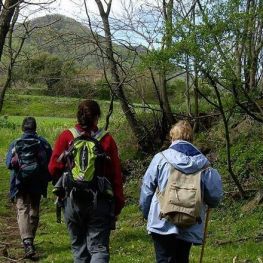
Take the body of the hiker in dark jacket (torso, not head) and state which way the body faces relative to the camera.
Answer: away from the camera

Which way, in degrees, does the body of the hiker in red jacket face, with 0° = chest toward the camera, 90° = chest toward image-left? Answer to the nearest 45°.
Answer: approximately 180°

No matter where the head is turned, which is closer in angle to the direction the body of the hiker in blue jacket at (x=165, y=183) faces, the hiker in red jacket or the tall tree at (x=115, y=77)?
the tall tree

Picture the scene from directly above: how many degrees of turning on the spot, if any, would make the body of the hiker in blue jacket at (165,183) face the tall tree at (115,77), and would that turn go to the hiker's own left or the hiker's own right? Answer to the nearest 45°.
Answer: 0° — they already face it

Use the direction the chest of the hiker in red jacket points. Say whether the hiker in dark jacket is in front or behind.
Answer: in front

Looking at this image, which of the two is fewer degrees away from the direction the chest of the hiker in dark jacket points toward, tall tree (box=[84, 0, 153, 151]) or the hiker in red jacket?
the tall tree

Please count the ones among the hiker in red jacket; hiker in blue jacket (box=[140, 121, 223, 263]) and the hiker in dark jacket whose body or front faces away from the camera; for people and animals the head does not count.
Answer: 3

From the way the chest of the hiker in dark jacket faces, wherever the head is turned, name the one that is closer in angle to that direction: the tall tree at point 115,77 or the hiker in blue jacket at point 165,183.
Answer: the tall tree

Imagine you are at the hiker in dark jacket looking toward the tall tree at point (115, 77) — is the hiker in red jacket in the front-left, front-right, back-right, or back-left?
back-right

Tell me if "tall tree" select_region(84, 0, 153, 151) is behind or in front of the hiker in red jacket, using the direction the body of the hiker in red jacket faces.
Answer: in front

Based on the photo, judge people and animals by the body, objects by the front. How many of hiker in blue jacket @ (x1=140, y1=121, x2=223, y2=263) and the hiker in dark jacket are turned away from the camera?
2

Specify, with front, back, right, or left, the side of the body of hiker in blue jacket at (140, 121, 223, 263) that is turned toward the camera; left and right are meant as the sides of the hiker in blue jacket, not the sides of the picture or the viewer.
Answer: back
